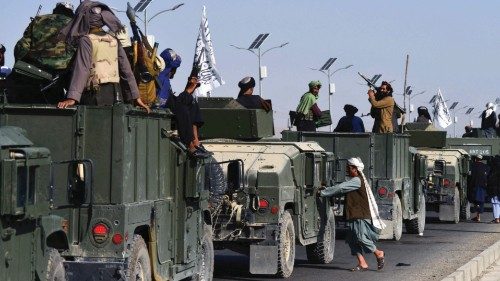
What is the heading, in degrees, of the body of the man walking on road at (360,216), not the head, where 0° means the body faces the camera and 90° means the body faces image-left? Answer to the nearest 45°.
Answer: approximately 90°

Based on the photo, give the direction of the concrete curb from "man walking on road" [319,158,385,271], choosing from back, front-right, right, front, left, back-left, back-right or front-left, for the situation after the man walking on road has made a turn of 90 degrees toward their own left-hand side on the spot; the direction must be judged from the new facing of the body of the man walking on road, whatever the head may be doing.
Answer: left
